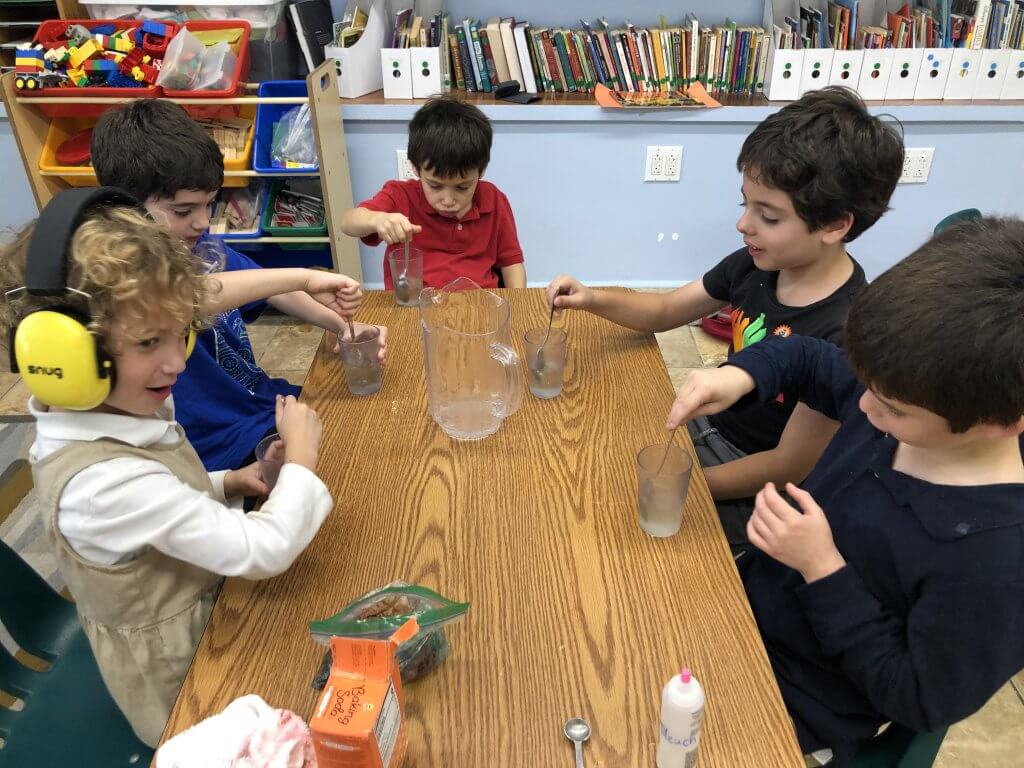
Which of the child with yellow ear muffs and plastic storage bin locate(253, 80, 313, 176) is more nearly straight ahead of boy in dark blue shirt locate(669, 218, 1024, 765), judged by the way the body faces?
the child with yellow ear muffs

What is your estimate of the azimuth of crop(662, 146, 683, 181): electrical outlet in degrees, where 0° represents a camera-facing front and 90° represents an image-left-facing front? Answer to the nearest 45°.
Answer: approximately 0°

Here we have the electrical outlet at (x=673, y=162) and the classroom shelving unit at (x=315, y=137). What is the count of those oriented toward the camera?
2

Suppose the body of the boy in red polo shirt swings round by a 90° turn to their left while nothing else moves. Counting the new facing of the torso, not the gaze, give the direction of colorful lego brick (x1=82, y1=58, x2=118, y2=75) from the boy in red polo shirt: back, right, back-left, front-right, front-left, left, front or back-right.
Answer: back-left

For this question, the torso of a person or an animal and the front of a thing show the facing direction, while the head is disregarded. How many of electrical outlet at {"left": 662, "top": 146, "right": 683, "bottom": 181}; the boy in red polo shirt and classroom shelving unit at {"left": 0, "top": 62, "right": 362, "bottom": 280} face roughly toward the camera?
3

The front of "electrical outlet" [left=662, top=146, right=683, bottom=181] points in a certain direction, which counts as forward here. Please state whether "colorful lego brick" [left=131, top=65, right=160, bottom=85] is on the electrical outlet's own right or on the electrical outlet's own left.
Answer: on the electrical outlet's own right

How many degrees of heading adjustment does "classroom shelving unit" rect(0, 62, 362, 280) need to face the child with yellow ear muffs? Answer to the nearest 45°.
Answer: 0° — it already faces them

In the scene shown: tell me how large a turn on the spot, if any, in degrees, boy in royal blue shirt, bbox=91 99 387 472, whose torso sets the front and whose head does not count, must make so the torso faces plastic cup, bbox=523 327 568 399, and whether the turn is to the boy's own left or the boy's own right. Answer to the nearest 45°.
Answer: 0° — they already face it

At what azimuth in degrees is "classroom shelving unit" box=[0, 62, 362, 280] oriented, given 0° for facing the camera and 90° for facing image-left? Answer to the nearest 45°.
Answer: approximately 0°

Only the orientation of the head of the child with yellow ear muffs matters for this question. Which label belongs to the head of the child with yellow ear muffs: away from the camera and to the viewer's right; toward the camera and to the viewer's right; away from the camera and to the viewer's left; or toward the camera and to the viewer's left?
toward the camera and to the viewer's right

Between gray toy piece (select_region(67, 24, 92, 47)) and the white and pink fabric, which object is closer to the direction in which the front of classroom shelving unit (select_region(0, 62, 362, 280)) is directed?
the white and pink fabric

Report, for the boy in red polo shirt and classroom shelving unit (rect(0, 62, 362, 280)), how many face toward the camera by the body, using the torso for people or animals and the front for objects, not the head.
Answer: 2

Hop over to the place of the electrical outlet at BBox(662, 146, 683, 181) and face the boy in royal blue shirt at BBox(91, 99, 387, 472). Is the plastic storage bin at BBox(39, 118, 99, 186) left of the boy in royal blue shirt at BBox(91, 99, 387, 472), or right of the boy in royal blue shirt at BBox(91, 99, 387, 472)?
right

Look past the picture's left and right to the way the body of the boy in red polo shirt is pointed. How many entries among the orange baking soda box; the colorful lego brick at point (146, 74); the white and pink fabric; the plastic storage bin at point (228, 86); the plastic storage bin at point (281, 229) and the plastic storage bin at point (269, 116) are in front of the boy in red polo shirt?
2
